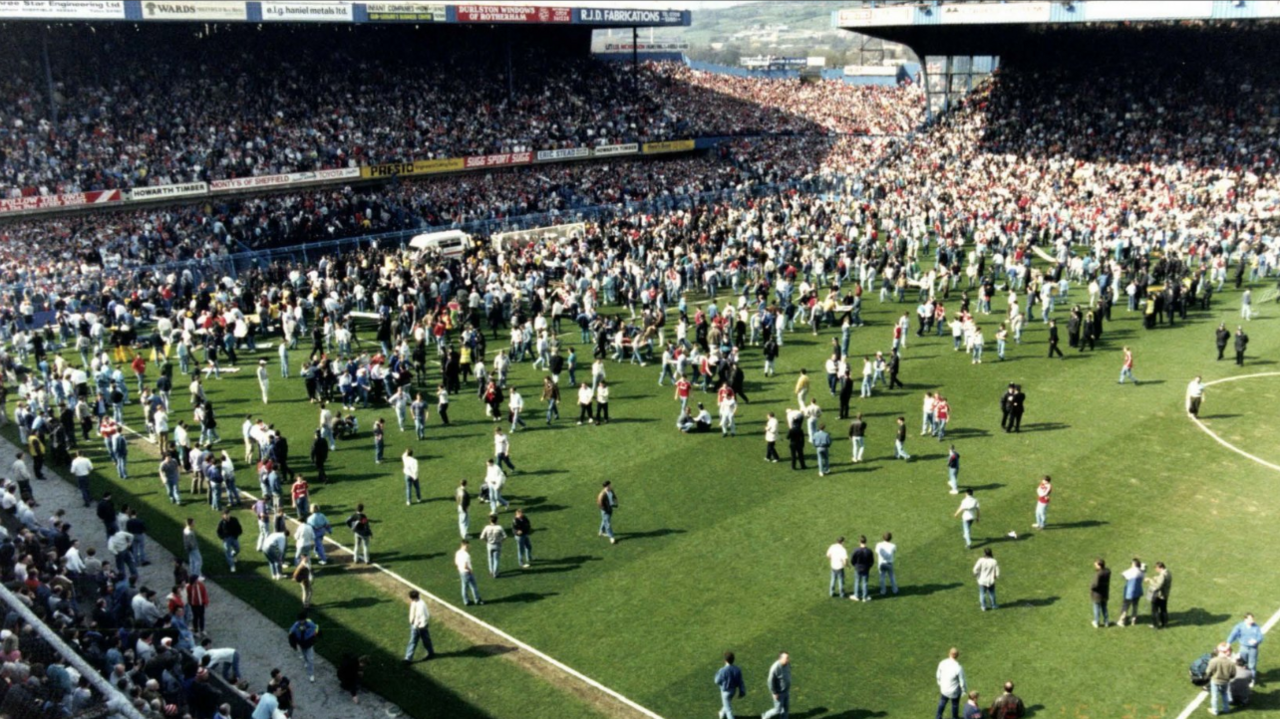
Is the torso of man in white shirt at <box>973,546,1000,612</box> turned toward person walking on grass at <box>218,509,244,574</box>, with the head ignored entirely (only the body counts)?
no

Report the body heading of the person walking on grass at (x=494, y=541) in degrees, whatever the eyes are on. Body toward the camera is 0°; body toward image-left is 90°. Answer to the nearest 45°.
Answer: approximately 180°

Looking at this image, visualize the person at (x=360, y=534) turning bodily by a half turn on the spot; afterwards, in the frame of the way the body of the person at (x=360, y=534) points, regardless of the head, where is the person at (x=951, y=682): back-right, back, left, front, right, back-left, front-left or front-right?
front-left

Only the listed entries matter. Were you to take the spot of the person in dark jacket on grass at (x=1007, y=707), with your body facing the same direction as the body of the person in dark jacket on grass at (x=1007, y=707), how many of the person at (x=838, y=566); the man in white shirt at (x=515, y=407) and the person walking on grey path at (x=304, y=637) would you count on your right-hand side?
0

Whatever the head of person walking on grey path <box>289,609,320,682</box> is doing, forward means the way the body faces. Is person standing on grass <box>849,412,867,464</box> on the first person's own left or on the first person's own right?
on the first person's own right

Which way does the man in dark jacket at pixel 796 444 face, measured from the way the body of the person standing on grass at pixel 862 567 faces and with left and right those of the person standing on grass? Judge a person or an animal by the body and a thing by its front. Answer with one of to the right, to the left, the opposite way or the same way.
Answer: the same way

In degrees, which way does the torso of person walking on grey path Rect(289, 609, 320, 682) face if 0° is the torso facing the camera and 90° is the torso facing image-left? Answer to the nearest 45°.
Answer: approximately 180°

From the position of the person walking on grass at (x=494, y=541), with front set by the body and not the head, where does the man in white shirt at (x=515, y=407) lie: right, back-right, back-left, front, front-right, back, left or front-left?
front

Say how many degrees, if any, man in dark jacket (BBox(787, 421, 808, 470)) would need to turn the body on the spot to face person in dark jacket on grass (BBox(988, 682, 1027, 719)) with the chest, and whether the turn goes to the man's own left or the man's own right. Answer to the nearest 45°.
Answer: approximately 180°
